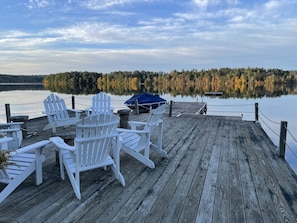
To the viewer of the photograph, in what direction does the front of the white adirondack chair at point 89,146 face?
facing away from the viewer and to the left of the viewer

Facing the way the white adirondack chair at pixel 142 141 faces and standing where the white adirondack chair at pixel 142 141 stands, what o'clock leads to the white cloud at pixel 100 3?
The white cloud is roughly at 1 o'clock from the white adirondack chair.

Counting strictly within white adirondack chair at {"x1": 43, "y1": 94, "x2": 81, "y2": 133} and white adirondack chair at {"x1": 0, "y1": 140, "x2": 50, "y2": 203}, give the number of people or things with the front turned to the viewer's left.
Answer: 0

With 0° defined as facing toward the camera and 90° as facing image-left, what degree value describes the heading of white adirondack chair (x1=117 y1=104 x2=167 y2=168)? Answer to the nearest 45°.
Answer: approximately 135°

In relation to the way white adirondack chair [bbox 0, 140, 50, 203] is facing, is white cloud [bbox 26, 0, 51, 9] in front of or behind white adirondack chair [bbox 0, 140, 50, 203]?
in front

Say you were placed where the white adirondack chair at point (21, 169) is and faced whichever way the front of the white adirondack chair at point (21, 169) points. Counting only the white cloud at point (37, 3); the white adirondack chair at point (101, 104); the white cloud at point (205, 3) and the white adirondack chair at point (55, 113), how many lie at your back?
0

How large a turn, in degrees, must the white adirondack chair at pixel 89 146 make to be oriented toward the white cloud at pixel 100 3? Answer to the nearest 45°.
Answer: approximately 45° to its right

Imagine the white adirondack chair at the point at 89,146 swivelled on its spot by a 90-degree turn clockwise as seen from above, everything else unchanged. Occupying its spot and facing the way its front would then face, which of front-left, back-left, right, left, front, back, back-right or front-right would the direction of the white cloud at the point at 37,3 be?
front-left

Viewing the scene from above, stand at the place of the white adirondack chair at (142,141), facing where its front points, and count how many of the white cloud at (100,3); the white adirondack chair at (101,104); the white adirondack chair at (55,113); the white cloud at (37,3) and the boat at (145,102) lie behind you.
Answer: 0

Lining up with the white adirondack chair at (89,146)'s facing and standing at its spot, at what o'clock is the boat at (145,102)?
The boat is roughly at 2 o'clock from the white adirondack chair.

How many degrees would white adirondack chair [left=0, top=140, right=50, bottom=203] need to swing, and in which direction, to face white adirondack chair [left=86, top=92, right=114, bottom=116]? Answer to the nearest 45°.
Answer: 0° — it already faces it

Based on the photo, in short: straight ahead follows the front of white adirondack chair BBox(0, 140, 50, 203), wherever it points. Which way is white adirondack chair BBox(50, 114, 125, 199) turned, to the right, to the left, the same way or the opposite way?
to the left
